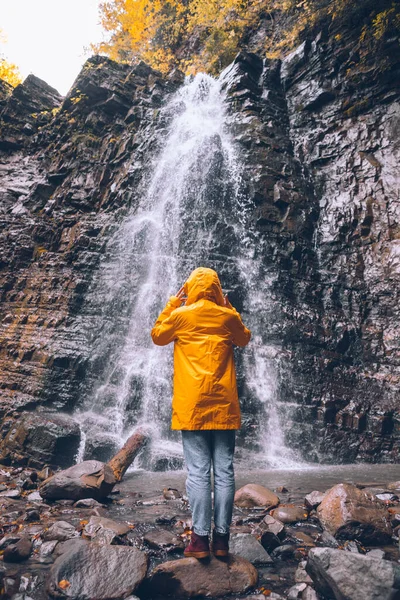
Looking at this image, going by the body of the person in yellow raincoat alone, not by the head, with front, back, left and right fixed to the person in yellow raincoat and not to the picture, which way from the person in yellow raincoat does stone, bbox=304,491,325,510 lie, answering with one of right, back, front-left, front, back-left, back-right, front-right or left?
front-right

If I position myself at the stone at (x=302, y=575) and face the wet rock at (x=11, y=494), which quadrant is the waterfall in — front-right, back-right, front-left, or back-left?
front-right

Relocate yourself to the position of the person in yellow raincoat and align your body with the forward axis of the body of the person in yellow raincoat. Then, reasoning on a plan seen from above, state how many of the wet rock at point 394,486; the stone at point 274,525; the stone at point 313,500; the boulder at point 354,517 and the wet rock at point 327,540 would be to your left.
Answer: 0

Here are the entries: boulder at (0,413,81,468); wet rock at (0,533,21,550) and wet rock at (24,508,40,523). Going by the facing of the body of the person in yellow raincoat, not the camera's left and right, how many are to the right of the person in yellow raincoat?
0

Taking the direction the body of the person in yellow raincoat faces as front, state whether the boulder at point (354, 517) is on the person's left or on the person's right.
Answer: on the person's right

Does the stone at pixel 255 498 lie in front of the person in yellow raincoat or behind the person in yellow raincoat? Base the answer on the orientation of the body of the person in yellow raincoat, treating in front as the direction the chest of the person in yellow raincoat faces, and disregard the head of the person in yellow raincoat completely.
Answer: in front

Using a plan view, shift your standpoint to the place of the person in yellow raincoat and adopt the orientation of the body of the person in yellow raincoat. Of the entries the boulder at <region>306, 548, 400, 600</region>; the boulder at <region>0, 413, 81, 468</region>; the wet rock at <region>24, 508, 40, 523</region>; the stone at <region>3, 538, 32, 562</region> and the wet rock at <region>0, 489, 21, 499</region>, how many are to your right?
1

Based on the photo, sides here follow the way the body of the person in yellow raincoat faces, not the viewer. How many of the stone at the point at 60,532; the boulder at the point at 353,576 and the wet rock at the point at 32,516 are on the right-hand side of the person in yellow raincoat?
1

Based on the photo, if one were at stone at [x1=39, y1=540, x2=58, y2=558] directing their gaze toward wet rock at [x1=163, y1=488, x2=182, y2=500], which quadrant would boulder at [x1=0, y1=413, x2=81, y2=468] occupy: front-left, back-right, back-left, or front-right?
front-left

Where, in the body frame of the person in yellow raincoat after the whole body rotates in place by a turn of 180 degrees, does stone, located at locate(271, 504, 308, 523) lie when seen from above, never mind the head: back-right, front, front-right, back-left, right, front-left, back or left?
back-left

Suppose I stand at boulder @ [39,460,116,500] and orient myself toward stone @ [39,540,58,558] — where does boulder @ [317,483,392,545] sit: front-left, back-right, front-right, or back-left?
front-left

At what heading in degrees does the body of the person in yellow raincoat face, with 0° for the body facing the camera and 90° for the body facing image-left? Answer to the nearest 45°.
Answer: approximately 180°

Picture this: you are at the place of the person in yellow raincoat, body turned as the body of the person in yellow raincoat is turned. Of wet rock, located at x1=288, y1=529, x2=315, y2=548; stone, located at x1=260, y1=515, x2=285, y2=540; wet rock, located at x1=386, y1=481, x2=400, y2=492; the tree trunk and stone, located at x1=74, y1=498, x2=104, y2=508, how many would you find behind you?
0

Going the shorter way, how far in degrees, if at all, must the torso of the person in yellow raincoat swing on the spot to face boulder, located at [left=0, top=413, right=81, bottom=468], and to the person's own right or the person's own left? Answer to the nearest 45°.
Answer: approximately 45° to the person's own left
